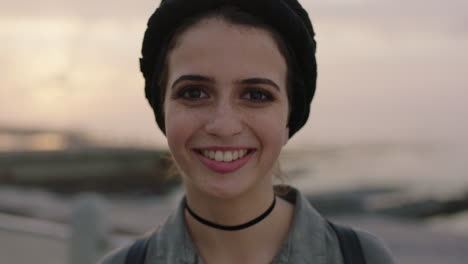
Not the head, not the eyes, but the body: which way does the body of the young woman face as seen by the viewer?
toward the camera

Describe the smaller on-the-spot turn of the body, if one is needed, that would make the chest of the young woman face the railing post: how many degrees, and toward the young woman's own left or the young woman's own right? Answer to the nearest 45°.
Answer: approximately 135° to the young woman's own right

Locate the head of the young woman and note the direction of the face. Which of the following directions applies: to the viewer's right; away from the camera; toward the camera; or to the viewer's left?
toward the camera
